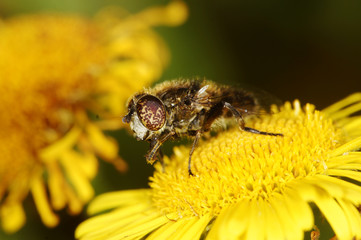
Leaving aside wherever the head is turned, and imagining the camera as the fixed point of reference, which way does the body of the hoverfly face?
to the viewer's left

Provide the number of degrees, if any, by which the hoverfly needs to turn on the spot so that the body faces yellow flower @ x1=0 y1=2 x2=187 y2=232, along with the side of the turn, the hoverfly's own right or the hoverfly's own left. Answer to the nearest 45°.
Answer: approximately 45° to the hoverfly's own right
